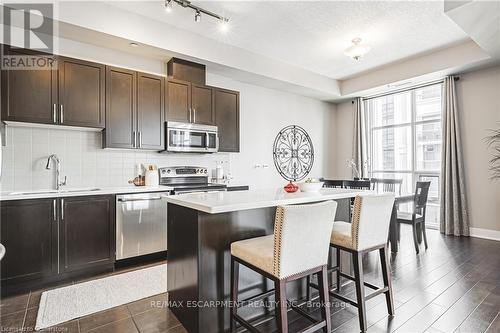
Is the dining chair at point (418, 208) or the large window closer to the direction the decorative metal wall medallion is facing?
the dining chair

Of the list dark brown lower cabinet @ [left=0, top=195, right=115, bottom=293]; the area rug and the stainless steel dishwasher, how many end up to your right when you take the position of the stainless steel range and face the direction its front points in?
3

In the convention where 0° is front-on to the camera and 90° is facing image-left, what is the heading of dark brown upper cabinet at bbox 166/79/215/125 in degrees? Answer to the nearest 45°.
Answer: approximately 315°

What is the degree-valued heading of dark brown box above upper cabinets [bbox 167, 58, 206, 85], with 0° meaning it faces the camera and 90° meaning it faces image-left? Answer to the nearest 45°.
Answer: approximately 315°

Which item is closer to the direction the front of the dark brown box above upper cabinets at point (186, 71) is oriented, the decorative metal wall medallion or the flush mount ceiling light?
the flush mount ceiling light
